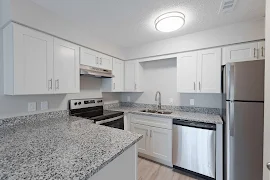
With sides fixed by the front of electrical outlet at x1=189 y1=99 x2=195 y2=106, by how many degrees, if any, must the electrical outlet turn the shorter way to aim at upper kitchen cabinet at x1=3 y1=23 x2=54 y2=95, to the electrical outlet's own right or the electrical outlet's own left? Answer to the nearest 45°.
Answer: approximately 45° to the electrical outlet's own right

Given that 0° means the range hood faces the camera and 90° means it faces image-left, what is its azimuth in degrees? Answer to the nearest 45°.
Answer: approximately 315°

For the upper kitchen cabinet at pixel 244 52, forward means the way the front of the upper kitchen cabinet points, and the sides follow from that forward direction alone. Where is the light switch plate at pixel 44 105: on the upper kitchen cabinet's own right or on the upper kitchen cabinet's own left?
on the upper kitchen cabinet's own right

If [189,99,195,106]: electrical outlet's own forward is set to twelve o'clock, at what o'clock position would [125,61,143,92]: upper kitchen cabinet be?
The upper kitchen cabinet is roughly at 3 o'clock from the electrical outlet.
